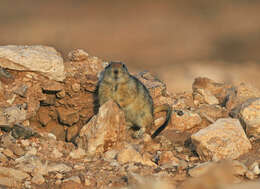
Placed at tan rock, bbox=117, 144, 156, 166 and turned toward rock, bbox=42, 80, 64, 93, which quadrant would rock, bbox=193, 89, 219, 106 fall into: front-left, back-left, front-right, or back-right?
front-right

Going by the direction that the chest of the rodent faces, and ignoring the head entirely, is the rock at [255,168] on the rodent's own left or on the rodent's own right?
on the rodent's own left

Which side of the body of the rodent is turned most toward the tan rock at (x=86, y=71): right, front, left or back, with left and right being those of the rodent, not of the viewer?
right

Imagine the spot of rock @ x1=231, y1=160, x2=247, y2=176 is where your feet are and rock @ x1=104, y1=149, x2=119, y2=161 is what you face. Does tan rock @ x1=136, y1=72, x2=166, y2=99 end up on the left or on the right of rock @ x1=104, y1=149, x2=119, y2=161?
right

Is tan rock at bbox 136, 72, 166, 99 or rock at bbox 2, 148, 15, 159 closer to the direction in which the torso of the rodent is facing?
the rock

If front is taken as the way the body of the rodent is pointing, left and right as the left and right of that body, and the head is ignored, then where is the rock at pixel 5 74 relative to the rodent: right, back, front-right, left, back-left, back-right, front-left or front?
front-right

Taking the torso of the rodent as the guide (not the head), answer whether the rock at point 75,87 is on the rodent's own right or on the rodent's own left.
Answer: on the rodent's own right

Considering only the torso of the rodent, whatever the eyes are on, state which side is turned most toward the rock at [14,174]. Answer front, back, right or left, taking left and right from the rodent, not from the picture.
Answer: front

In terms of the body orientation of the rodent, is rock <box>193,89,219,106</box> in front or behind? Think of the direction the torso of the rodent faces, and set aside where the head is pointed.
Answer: behind

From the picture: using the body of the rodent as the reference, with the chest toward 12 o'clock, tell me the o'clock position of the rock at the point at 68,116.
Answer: The rock is roughly at 2 o'clock from the rodent.

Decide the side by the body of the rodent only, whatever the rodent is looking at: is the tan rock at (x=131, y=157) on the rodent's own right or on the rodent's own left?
on the rodent's own left

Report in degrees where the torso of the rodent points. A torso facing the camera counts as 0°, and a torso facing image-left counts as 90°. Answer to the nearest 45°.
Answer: approximately 45°

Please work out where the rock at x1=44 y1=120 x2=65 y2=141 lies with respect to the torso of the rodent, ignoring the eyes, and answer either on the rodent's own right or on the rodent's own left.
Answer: on the rodent's own right

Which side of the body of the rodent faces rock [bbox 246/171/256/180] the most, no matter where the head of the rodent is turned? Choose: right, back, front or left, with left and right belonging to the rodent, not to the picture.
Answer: left
